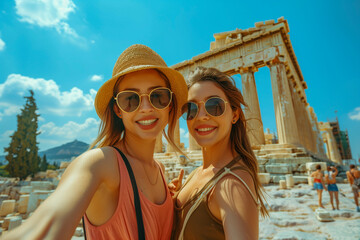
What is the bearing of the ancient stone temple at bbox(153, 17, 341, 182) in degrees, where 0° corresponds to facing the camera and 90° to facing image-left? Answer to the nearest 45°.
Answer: approximately 45°

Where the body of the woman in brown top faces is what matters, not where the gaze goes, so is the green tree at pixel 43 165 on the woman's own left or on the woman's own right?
on the woman's own right

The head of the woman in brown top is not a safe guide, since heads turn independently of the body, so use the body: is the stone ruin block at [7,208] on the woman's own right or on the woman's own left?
on the woman's own right

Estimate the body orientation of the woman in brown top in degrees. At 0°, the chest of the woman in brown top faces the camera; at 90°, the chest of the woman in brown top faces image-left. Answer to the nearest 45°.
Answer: approximately 45°

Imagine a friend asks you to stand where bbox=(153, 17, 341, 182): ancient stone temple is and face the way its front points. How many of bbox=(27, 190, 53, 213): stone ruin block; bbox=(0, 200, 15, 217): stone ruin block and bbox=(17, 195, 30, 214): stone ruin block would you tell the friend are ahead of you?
3

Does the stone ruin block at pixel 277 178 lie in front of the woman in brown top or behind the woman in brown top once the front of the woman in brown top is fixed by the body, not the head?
behind
